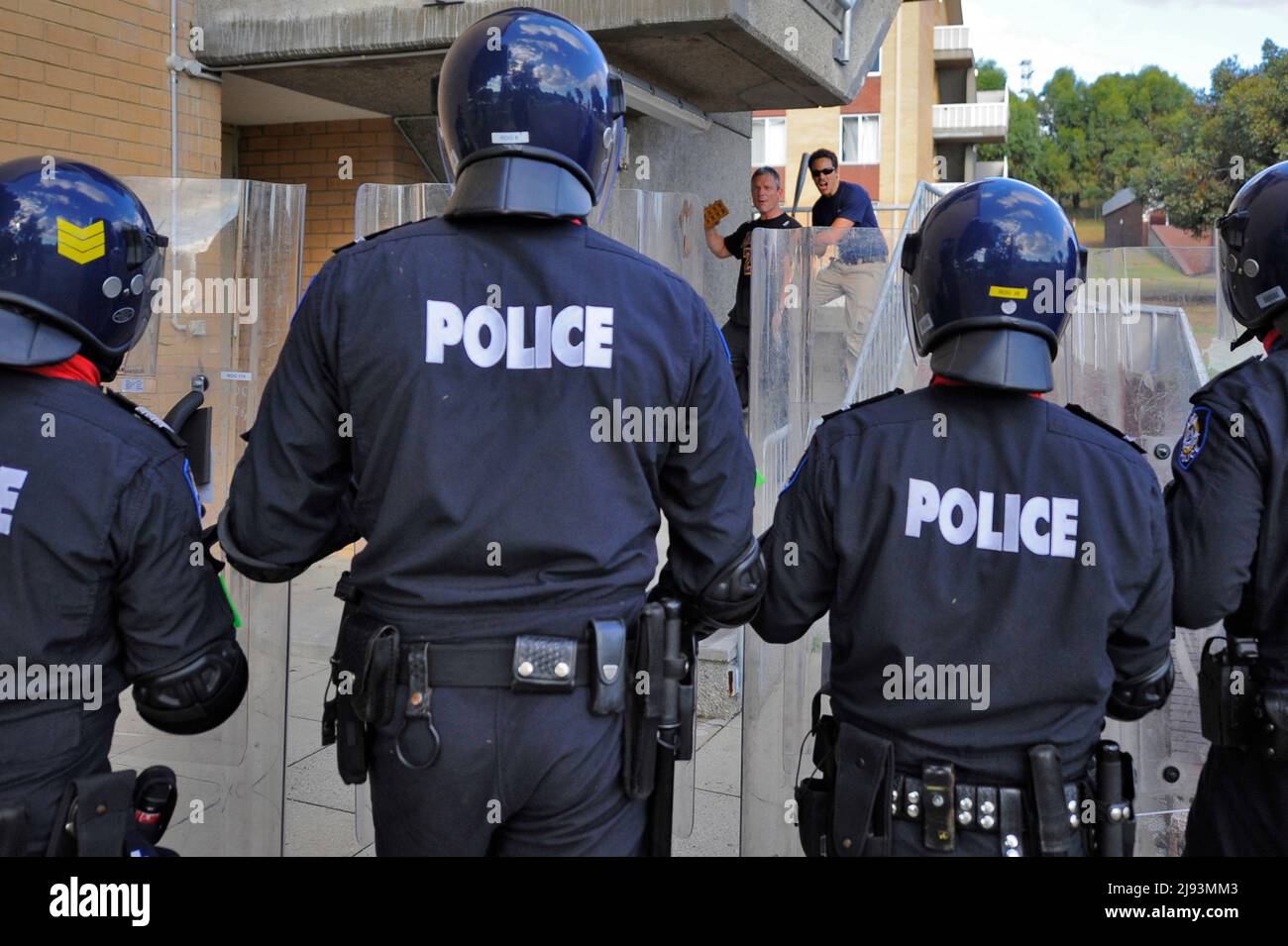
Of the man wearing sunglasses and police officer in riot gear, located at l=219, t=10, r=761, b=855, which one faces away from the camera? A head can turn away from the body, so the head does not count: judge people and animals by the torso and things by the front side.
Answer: the police officer in riot gear

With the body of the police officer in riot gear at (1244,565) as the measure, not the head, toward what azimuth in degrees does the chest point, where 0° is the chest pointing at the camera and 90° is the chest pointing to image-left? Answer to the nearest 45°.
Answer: approximately 135°

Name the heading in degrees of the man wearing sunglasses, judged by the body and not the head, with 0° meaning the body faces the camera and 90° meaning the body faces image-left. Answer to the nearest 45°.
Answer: approximately 45°

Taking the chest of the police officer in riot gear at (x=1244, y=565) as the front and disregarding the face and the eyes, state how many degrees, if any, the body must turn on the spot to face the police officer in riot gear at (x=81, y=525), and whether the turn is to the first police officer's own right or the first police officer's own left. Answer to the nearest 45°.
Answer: approximately 90° to the first police officer's own left

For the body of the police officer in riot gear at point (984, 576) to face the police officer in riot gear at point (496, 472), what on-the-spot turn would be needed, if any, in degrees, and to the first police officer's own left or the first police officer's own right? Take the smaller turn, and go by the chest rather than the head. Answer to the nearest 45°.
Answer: approximately 90° to the first police officer's own left

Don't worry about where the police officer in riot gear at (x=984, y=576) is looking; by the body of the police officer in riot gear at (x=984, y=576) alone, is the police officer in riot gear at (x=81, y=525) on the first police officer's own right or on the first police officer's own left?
on the first police officer's own left

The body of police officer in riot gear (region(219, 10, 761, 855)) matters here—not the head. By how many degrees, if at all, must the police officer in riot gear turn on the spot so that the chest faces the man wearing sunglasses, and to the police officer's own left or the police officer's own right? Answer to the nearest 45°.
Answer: approximately 45° to the police officer's own right

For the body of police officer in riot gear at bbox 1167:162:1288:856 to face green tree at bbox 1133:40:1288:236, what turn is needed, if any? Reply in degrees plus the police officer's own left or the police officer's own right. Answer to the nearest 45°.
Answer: approximately 45° to the police officer's own right

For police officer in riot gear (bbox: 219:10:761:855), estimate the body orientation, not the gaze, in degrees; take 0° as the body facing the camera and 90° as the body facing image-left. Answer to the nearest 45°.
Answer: approximately 180°

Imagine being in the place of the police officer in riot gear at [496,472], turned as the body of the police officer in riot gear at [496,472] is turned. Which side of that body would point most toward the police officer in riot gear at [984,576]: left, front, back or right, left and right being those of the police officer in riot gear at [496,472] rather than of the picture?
right

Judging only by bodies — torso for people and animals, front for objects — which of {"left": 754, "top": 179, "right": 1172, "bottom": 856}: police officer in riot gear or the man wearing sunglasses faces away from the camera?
the police officer in riot gear

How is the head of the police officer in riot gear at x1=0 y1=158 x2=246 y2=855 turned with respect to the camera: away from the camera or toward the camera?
away from the camera

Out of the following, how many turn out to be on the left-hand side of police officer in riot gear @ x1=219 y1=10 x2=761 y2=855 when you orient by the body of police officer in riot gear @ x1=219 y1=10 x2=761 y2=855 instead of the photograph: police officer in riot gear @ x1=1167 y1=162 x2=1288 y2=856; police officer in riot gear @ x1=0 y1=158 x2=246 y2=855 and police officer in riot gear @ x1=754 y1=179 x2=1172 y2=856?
1

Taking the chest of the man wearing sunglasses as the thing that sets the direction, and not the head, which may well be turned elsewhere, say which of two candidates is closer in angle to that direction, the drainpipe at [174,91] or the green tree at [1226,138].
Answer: the drainpipe

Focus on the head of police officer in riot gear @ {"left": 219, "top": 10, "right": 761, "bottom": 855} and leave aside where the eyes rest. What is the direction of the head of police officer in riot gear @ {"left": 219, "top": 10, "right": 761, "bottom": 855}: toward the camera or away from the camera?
away from the camera

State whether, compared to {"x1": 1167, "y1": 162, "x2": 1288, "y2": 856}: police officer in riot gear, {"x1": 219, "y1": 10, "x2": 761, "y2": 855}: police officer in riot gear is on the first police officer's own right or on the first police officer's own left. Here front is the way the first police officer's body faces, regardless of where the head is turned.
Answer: on the first police officer's own left

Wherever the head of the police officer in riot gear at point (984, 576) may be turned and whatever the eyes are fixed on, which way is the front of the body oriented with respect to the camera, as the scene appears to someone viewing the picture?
away from the camera
